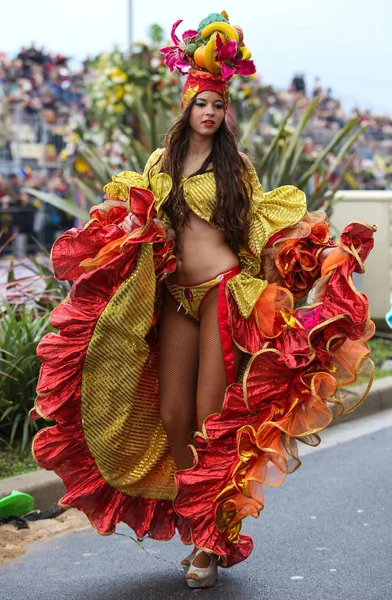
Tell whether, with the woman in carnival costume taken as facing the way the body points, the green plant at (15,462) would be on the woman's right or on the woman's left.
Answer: on the woman's right

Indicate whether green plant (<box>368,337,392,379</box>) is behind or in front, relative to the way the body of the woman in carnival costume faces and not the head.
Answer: behind

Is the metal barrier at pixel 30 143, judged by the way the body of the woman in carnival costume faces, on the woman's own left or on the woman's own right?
on the woman's own right

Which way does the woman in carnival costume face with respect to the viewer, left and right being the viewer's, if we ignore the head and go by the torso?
facing the viewer and to the left of the viewer
